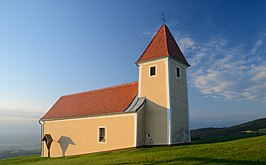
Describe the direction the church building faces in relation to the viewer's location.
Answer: facing the viewer and to the right of the viewer
